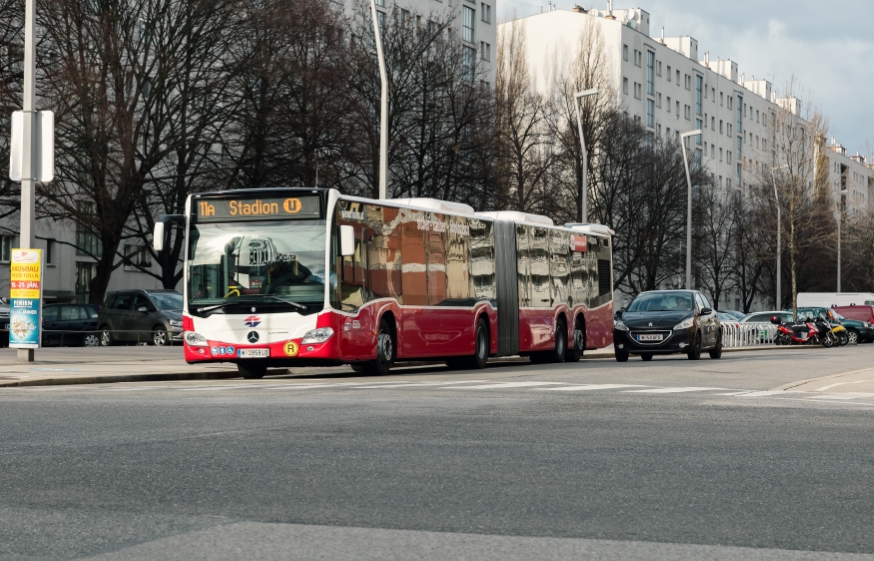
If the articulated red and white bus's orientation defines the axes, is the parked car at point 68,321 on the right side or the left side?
on its right

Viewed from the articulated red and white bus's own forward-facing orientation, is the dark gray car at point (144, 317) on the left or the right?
on its right

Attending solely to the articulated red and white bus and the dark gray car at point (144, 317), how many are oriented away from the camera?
0

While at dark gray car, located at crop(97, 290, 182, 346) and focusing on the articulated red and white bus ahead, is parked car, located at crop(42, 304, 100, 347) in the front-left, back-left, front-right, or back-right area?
back-right

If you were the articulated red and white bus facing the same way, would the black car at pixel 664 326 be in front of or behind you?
behind

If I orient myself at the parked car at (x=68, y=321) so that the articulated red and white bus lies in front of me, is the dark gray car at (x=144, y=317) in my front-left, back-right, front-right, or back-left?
front-left

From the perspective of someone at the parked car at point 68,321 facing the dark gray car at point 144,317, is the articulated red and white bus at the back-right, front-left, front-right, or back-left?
front-right
